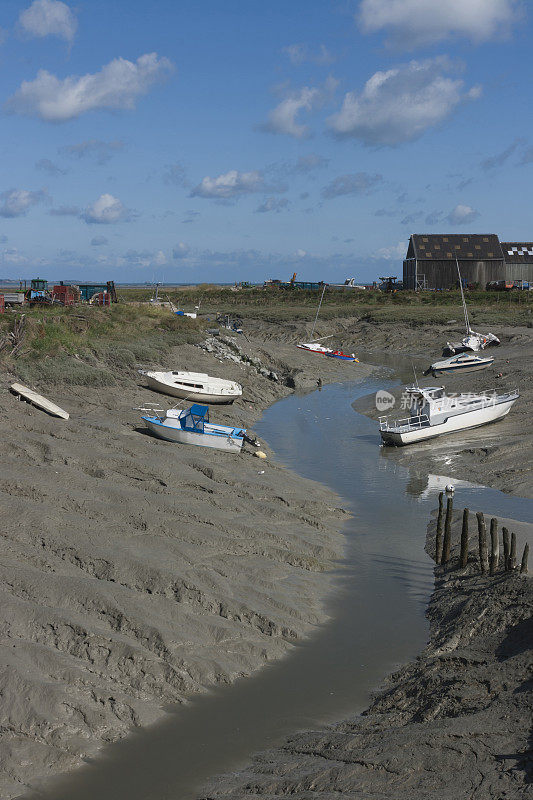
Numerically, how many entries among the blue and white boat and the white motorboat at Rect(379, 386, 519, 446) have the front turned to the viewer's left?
1

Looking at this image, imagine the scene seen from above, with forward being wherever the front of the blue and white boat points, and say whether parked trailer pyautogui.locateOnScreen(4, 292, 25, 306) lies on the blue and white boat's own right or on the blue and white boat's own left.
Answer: on the blue and white boat's own right

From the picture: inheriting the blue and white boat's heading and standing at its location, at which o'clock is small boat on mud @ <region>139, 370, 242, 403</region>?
The small boat on mud is roughly at 3 o'clock from the blue and white boat.

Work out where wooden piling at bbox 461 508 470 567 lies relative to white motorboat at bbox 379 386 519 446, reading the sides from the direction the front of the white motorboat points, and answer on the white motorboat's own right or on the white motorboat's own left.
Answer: on the white motorboat's own right

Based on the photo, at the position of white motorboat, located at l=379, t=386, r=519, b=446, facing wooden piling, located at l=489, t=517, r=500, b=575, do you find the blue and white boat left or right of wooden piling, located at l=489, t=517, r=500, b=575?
right

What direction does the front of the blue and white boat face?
to the viewer's left

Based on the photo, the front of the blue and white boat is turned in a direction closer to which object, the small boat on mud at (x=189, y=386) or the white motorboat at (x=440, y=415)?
the small boat on mud

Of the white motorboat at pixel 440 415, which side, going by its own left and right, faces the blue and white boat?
back

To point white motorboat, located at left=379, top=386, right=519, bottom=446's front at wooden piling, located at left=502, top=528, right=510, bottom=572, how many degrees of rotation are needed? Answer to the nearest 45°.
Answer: approximately 135° to its right
